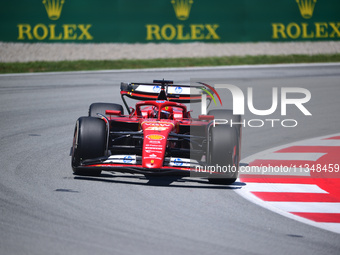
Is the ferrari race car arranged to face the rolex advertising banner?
no

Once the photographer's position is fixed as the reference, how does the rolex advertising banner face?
facing the viewer

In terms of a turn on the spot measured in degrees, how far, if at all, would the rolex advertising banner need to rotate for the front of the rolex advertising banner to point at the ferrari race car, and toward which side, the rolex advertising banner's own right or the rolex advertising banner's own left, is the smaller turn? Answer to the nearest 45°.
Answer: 0° — it already faces it

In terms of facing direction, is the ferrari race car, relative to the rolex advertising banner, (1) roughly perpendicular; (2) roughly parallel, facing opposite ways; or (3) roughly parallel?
roughly parallel

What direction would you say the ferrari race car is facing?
toward the camera

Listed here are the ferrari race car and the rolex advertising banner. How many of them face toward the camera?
2
